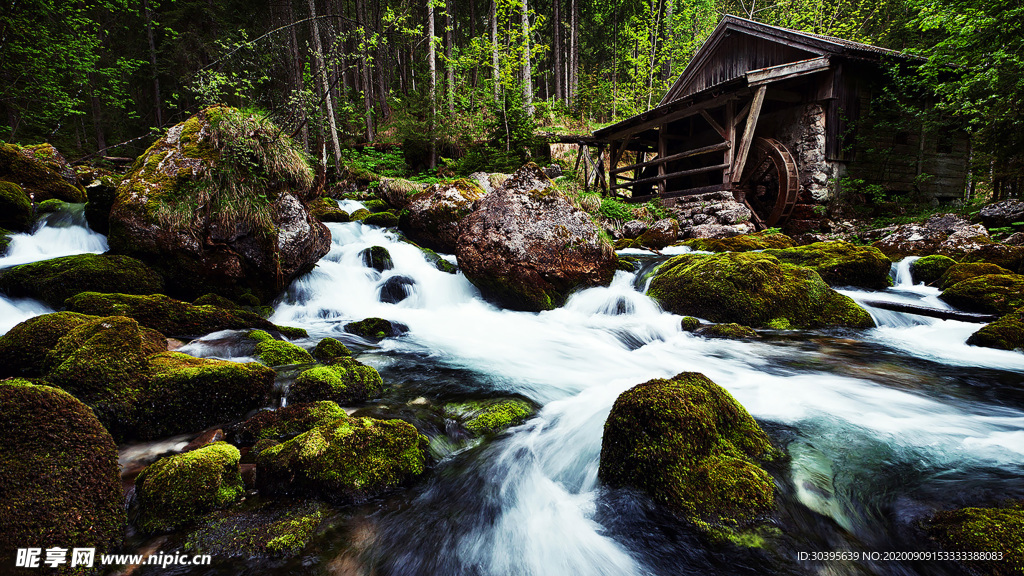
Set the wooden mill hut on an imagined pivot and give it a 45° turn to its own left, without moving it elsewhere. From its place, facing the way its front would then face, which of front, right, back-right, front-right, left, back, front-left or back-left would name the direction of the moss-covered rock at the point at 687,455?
front

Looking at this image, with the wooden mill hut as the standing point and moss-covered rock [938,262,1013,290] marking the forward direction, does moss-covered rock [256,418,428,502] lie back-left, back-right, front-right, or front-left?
front-right

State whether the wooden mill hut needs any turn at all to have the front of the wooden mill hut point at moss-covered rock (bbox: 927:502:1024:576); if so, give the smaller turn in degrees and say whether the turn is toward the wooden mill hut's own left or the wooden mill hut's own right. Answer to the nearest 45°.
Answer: approximately 45° to the wooden mill hut's own left

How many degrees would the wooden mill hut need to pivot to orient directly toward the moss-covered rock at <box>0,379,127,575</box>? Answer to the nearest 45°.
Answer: approximately 45° to its left

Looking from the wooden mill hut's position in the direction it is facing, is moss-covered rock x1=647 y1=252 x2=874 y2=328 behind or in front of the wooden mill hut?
in front

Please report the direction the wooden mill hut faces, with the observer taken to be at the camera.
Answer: facing the viewer and to the left of the viewer

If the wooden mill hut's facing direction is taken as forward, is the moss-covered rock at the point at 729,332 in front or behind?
in front

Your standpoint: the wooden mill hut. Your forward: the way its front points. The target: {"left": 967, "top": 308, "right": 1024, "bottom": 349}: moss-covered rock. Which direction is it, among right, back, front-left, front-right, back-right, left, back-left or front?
front-left

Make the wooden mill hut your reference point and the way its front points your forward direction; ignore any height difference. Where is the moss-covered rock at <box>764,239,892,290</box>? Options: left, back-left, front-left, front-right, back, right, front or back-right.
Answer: front-left

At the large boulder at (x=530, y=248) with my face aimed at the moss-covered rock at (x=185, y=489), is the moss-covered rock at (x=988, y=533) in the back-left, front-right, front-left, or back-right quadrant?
front-left

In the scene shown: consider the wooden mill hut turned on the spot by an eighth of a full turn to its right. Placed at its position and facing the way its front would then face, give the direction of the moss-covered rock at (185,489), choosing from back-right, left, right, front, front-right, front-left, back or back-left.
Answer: left

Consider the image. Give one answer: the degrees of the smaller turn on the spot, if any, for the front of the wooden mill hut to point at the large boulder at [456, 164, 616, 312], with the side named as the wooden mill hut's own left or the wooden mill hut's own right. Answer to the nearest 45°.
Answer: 0° — it already faces it

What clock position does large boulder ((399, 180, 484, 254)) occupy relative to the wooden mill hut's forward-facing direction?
The large boulder is roughly at 12 o'clock from the wooden mill hut.
